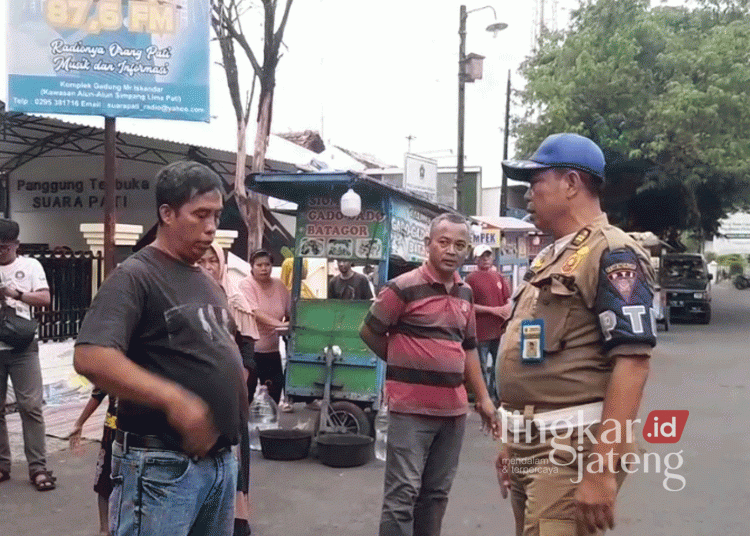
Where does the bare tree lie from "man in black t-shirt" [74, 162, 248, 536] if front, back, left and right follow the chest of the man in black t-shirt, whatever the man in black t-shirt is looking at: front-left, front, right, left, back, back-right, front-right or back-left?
back-left

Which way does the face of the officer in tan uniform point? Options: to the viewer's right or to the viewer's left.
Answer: to the viewer's left

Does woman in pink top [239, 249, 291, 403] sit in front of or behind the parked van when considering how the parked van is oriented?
in front

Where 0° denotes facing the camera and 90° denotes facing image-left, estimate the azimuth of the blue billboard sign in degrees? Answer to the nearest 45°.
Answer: approximately 0°

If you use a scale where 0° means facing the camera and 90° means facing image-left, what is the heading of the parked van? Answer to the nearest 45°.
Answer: approximately 0°

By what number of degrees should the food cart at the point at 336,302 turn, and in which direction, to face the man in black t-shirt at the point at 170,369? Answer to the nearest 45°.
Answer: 0° — it already faces them

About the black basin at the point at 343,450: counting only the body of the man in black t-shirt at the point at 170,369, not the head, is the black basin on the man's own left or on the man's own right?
on the man's own left

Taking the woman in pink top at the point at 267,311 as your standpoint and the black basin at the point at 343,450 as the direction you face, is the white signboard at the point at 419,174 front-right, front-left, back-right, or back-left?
back-left

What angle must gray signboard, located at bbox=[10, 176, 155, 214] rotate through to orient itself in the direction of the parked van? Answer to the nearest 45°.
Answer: approximately 90° to its left
